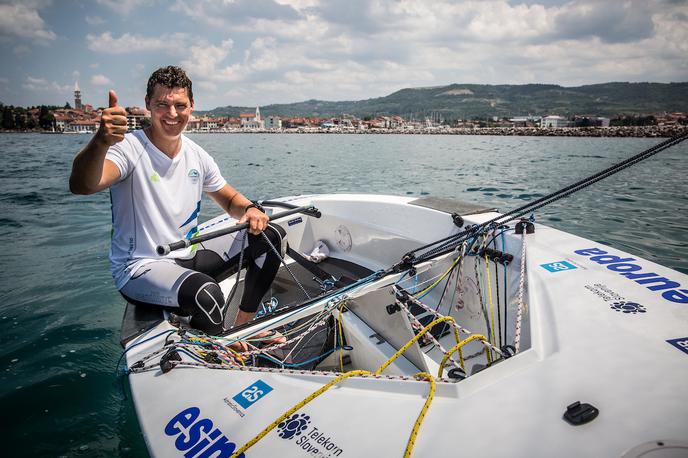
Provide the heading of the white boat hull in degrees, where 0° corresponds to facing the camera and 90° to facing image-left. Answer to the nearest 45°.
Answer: approximately 315°

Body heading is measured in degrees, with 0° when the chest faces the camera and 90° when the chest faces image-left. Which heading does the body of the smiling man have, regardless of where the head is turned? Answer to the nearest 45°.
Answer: approximately 315°
